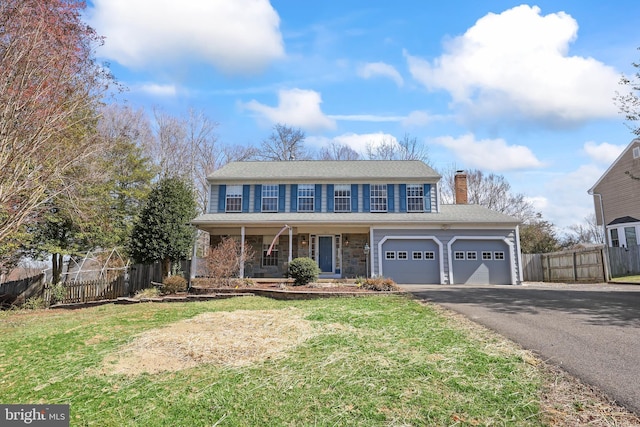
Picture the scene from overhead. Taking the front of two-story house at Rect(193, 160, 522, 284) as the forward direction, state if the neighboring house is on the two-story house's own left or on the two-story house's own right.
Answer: on the two-story house's own left

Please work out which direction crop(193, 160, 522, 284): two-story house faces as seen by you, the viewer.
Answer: facing the viewer

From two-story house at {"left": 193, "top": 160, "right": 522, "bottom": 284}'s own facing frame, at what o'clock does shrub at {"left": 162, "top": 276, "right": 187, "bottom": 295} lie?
The shrub is roughly at 2 o'clock from the two-story house.

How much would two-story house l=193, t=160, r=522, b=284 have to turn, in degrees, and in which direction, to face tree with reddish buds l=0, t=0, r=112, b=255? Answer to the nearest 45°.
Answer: approximately 45° to its right

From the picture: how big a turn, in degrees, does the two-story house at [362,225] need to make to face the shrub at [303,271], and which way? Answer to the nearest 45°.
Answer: approximately 45° to its right

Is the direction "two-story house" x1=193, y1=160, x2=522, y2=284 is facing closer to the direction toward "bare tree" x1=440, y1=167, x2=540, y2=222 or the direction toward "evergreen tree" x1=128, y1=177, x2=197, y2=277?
the evergreen tree

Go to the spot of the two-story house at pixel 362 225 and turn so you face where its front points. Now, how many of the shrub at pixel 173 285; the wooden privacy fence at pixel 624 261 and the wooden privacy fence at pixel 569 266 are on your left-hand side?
2

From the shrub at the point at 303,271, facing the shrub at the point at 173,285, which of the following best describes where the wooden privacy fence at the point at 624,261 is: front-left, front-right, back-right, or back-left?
back-right

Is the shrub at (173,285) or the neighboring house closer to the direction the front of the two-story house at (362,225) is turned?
the shrub

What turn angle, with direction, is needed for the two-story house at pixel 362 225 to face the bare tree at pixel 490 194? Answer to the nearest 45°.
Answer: approximately 135° to its left

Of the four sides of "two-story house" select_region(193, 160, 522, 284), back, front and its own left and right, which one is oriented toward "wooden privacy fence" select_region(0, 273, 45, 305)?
right

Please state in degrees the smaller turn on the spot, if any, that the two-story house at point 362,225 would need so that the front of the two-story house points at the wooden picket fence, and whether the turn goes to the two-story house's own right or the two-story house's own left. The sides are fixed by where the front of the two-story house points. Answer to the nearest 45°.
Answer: approximately 90° to the two-story house's own right

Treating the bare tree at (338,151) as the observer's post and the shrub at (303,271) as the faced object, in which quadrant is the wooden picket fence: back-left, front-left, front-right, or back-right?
front-right

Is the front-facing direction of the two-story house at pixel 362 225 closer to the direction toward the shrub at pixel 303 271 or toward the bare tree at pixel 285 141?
the shrub

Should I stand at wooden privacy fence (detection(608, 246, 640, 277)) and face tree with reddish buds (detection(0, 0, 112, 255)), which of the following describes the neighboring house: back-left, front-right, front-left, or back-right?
back-right

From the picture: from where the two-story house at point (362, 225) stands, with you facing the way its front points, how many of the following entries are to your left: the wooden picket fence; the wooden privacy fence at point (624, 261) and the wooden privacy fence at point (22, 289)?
1

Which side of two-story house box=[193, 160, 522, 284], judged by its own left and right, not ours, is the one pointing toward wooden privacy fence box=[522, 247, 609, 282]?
left

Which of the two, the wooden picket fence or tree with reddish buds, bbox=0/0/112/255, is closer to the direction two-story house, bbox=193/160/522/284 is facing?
the tree with reddish buds

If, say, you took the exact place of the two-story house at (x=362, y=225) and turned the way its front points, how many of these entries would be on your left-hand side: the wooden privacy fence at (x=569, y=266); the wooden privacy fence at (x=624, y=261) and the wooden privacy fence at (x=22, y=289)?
2
